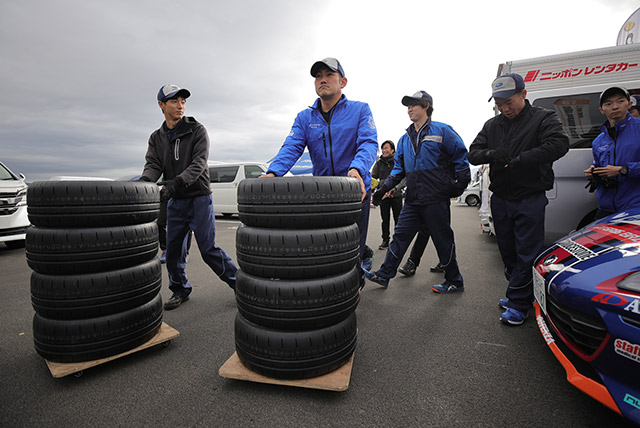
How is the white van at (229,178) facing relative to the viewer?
to the viewer's right

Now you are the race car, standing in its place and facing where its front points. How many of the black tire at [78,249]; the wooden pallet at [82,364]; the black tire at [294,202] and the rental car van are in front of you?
3

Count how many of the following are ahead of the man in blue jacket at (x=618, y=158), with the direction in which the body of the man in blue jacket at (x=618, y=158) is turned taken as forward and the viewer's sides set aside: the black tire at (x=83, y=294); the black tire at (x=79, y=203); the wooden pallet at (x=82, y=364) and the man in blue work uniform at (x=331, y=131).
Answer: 4

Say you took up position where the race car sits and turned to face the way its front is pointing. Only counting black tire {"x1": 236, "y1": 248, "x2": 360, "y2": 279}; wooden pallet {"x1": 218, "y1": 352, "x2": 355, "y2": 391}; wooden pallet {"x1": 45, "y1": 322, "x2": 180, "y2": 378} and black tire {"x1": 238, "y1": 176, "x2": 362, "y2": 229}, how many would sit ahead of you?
4

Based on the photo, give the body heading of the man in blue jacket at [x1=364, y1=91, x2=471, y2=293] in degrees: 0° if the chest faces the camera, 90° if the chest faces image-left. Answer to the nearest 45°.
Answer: approximately 45°

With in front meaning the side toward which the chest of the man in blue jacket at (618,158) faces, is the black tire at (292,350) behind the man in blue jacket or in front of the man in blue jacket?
in front

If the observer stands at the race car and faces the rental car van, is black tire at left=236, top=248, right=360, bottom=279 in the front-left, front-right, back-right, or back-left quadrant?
back-left

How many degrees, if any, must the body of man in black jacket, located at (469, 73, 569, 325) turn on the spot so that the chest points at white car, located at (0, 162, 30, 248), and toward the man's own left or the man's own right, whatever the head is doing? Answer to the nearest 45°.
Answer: approximately 45° to the man's own right

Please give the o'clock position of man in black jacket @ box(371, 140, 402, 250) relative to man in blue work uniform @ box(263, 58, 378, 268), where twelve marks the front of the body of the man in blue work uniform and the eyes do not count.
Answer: The man in black jacket is roughly at 5 o'clock from the man in blue work uniform.

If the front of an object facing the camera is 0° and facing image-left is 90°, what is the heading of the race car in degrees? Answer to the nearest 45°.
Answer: approximately 45°

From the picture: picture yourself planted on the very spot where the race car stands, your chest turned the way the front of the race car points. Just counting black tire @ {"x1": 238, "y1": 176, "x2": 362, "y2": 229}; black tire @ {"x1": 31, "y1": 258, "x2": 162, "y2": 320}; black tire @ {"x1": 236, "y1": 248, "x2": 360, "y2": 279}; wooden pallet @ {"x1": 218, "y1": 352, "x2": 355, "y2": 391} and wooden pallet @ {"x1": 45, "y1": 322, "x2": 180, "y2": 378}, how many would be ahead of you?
5

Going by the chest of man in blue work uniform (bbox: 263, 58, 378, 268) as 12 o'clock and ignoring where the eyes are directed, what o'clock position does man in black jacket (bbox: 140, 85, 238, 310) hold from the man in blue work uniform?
The man in black jacket is roughly at 2 o'clock from the man in blue work uniform.

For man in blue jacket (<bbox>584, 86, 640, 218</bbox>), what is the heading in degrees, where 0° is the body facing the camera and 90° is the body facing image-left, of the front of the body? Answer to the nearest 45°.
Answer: approximately 45°

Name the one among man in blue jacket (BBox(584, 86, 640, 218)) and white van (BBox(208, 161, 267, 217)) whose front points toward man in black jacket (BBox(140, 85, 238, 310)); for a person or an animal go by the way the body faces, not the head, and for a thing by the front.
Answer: the man in blue jacket
